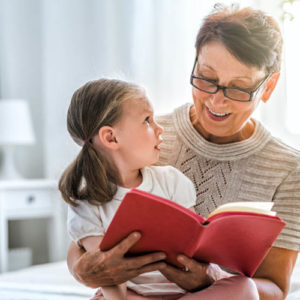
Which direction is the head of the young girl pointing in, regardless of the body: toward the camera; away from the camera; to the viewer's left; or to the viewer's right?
to the viewer's right

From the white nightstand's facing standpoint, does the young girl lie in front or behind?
in front

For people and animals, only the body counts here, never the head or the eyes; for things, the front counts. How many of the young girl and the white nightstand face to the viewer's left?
0

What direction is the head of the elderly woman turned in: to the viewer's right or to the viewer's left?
to the viewer's left

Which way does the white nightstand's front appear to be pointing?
toward the camera

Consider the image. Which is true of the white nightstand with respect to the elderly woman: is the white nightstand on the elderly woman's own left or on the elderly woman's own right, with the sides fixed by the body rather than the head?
on the elderly woman's own right

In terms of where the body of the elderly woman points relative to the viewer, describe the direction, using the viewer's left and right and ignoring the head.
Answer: facing the viewer and to the left of the viewer

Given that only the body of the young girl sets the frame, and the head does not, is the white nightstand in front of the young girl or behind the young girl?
behind

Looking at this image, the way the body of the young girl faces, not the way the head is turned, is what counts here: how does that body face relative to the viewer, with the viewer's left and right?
facing the viewer and to the right of the viewer

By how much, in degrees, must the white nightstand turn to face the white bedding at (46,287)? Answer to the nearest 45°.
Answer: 0° — it already faces it
